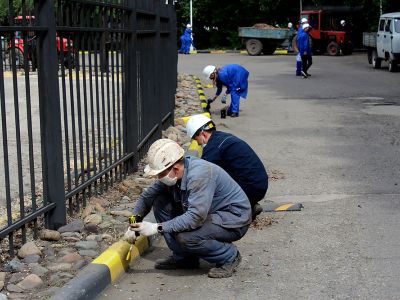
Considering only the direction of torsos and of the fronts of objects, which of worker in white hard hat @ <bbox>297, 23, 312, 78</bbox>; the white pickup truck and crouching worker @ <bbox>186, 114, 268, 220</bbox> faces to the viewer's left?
the crouching worker

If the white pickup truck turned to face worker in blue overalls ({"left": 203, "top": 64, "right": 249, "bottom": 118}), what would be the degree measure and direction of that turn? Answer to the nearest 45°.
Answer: approximately 45° to its right

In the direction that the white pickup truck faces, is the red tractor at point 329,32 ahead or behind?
behind

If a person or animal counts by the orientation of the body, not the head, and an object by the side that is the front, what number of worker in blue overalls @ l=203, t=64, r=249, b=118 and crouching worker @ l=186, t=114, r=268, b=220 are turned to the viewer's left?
2

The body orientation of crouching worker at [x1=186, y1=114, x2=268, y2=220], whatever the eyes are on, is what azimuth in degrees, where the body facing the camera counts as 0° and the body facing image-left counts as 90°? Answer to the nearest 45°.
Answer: approximately 90°

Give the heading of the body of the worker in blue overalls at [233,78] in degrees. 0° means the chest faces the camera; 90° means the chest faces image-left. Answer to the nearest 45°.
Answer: approximately 90°

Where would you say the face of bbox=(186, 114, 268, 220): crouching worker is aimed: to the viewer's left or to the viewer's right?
to the viewer's left

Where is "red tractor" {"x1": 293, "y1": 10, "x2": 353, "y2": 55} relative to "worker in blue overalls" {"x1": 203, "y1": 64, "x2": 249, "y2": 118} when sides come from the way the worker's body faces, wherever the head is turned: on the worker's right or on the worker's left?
on the worker's right

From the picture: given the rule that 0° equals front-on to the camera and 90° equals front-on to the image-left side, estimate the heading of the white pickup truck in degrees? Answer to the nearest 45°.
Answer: approximately 315°

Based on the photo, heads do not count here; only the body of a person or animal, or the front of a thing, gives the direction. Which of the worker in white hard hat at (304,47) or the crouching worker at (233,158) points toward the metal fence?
the crouching worker
